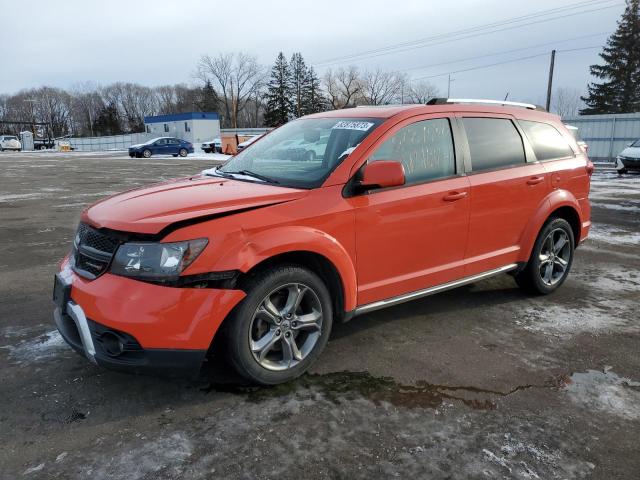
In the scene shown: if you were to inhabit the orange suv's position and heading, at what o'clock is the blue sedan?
The blue sedan is roughly at 4 o'clock from the orange suv.

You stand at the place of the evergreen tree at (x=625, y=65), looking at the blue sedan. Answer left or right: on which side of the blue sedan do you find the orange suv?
left

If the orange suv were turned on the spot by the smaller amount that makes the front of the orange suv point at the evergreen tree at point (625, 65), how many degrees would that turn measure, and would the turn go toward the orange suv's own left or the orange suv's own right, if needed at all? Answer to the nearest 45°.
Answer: approximately 180°

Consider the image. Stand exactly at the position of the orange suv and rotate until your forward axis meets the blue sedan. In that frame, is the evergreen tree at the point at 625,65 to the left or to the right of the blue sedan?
right

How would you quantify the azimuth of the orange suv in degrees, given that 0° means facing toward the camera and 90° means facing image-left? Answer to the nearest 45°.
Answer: approximately 45°
